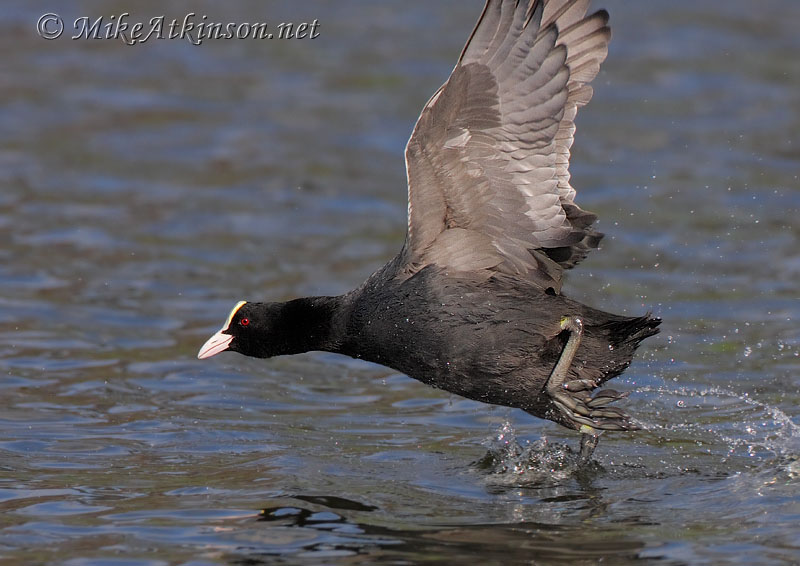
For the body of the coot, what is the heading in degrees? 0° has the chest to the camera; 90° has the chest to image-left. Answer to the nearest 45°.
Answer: approximately 90°

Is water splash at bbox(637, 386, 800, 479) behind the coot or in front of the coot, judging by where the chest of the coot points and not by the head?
behind
